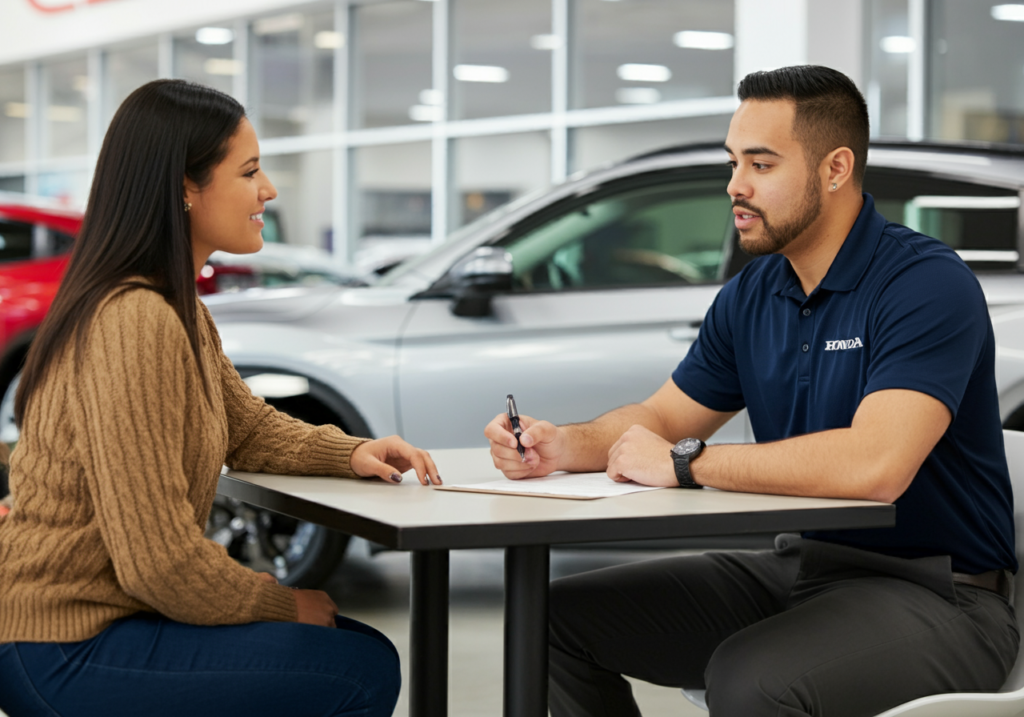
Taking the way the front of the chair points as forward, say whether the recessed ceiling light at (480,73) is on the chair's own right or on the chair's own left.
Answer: on the chair's own right

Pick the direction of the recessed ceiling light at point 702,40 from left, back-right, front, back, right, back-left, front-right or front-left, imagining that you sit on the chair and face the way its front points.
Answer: right

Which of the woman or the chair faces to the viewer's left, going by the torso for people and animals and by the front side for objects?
the chair

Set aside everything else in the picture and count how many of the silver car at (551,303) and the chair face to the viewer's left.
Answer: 2

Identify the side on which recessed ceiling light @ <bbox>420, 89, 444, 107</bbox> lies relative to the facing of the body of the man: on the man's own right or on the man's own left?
on the man's own right

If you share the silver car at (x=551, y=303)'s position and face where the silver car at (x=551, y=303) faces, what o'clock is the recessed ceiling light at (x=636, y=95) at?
The recessed ceiling light is roughly at 3 o'clock from the silver car.

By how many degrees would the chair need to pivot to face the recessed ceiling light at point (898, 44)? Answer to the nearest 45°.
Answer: approximately 90° to its right

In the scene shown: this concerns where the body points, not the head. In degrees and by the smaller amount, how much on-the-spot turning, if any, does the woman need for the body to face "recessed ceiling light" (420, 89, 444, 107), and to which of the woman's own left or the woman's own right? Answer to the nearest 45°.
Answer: approximately 90° to the woman's own left

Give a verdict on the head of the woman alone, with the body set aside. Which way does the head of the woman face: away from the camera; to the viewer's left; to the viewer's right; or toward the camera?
to the viewer's right

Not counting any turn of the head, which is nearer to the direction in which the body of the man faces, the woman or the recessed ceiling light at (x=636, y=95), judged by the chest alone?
the woman

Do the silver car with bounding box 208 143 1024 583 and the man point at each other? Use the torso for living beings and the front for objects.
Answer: no

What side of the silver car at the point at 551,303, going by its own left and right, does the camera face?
left

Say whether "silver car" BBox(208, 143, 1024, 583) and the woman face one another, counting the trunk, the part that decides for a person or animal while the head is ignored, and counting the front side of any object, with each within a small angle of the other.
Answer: no

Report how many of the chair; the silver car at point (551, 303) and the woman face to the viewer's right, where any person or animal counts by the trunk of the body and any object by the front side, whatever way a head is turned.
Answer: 1

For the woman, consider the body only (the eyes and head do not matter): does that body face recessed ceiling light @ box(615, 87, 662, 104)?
no

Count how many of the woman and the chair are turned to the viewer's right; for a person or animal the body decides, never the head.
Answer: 1

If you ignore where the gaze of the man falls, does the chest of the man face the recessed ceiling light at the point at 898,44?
no

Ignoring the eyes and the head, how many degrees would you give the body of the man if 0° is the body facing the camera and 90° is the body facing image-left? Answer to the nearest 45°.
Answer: approximately 45°

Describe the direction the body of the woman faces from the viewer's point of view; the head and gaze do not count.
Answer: to the viewer's right

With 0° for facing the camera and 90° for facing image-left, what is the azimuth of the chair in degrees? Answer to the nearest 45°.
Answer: approximately 90°
